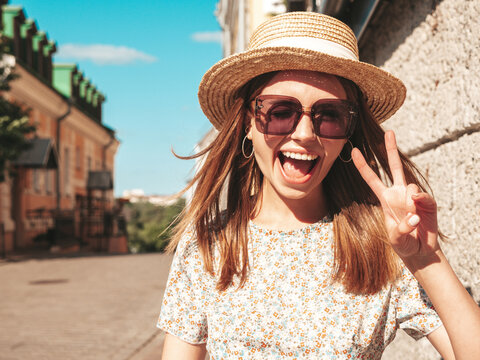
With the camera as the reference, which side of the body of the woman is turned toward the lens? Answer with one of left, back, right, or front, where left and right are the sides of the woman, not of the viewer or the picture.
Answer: front

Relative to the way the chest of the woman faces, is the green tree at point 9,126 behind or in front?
behind

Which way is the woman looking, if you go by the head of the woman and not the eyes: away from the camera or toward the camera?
toward the camera

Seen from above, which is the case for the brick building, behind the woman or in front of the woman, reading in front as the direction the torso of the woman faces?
behind
